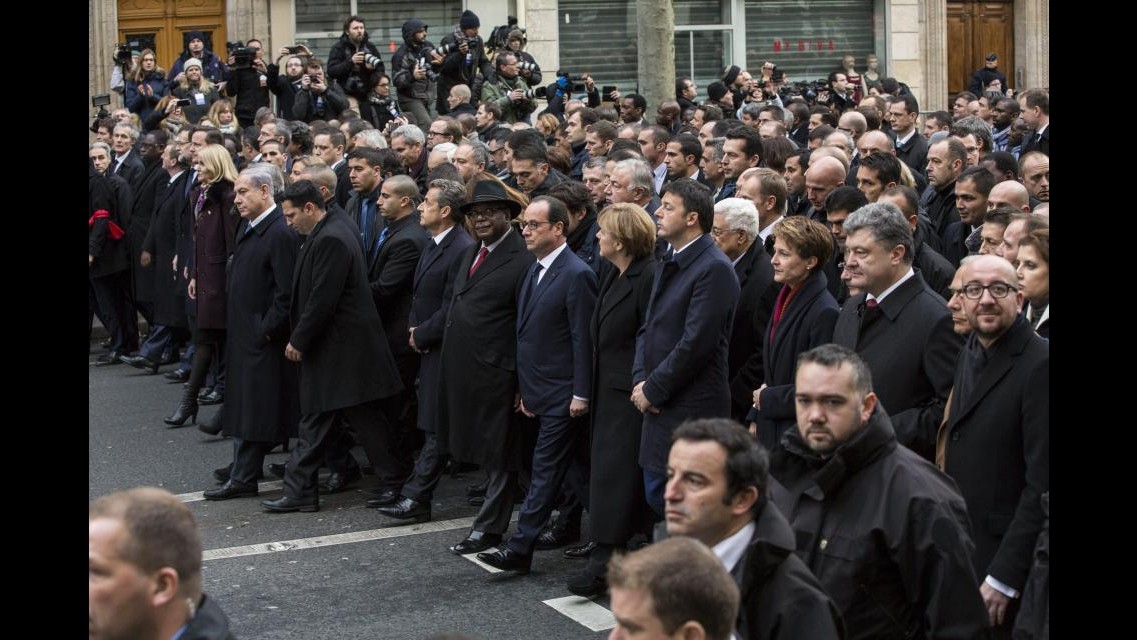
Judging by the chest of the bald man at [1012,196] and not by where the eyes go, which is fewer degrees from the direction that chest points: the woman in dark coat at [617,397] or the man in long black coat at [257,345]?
the woman in dark coat

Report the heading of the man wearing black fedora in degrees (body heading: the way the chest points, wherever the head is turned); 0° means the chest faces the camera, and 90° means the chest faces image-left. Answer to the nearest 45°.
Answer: approximately 45°

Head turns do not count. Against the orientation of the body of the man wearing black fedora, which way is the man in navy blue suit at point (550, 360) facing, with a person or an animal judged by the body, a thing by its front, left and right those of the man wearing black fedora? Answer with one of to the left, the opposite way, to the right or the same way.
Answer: the same way

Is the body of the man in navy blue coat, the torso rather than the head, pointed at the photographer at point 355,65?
no

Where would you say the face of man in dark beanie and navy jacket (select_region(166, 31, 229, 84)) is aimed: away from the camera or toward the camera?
toward the camera

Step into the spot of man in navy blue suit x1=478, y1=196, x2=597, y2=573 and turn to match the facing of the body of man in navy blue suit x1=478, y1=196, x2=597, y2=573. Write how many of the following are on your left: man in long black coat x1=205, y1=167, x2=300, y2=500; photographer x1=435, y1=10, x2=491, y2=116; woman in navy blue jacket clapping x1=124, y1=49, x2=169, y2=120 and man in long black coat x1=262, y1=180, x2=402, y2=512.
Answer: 0

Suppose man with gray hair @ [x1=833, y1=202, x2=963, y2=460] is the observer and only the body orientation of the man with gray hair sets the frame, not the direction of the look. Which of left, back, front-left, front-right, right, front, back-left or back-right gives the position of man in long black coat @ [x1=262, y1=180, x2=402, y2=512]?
right

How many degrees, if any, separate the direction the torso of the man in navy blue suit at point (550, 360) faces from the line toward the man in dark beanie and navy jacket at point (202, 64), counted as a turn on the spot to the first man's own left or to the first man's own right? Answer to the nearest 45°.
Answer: approximately 135° to the first man's own right

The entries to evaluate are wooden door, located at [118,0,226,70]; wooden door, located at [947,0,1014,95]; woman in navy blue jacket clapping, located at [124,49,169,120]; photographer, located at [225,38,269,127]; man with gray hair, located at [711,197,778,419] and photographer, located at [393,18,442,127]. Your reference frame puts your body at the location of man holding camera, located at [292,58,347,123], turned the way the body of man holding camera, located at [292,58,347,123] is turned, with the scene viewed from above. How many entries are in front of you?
1

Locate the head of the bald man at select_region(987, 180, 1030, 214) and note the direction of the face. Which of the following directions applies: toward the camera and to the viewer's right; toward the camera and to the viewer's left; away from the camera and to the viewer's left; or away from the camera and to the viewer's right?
toward the camera and to the viewer's left

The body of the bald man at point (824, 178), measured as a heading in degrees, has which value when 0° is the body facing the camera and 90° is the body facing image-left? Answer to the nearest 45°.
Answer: approximately 45°

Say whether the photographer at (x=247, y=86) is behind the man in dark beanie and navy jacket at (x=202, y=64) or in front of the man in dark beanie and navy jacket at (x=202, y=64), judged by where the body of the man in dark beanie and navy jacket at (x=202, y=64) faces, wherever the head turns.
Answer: in front

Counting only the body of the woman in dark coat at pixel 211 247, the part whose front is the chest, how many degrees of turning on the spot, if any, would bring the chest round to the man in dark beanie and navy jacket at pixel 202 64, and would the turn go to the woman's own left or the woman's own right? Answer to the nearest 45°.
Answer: approximately 135° to the woman's own right

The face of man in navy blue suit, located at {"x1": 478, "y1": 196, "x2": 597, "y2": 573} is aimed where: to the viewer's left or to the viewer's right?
to the viewer's left

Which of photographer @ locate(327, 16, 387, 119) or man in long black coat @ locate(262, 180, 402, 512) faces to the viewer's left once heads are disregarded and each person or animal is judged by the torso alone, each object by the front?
the man in long black coat

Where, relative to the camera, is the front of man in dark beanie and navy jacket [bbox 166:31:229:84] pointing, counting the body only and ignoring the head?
toward the camera

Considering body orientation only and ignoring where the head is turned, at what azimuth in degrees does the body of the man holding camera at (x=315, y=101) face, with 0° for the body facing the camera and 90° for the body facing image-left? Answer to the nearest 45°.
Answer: approximately 0°
